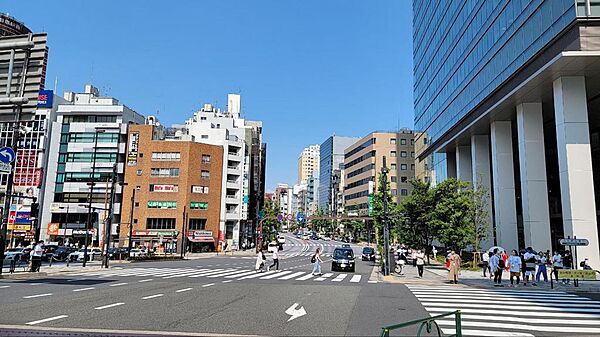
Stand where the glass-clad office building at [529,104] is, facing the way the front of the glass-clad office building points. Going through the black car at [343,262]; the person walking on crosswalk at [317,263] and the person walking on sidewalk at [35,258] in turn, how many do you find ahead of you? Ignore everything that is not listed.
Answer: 3

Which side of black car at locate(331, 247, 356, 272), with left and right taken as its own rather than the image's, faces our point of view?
front

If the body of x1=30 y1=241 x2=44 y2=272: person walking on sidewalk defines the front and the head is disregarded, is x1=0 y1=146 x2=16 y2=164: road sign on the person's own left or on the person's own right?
on the person's own right

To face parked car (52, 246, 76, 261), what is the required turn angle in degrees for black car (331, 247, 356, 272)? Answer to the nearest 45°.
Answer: approximately 90° to its right

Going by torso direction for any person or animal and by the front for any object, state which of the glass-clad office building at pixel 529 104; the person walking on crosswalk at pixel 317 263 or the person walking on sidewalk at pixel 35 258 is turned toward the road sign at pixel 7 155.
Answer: the glass-clad office building

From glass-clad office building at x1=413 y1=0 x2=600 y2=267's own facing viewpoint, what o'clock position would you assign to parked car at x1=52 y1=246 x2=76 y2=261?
The parked car is roughly at 1 o'clock from the glass-clad office building.

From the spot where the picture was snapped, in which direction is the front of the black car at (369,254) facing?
facing the viewer

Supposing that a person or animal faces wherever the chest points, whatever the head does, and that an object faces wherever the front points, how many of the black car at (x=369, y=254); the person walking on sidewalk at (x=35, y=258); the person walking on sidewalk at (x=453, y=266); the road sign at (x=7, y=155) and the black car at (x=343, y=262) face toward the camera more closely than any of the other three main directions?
4

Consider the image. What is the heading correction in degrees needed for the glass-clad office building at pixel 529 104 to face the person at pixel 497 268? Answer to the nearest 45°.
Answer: approximately 45° to its left

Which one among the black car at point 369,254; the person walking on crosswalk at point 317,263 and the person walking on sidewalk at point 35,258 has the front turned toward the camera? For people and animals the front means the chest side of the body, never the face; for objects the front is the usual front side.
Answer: the black car

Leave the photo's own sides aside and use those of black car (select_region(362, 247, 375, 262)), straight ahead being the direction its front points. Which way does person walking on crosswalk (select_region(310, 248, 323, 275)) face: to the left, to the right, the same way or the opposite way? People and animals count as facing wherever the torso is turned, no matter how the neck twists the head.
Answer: to the left
